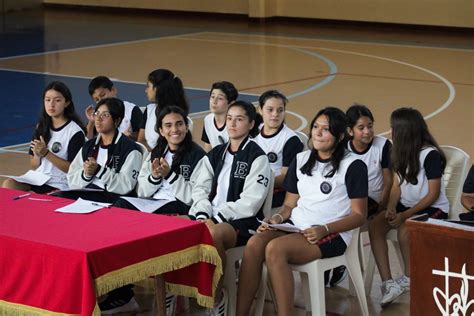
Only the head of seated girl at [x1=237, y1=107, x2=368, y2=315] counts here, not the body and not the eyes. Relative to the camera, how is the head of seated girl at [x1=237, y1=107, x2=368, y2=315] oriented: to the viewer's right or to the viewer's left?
to the viewer's left

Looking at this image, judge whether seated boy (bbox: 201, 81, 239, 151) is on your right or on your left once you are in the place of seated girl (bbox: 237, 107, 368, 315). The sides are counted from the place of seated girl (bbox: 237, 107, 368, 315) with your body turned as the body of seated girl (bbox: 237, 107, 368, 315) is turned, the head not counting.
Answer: on your right

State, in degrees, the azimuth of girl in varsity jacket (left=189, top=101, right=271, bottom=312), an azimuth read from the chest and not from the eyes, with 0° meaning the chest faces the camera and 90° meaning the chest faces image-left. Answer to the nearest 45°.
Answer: approximately 45°

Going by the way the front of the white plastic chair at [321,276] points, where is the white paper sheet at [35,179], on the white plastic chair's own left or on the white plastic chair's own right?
on the white plastic chair's own right

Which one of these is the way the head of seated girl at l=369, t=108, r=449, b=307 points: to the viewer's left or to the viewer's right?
to the viewer's left
